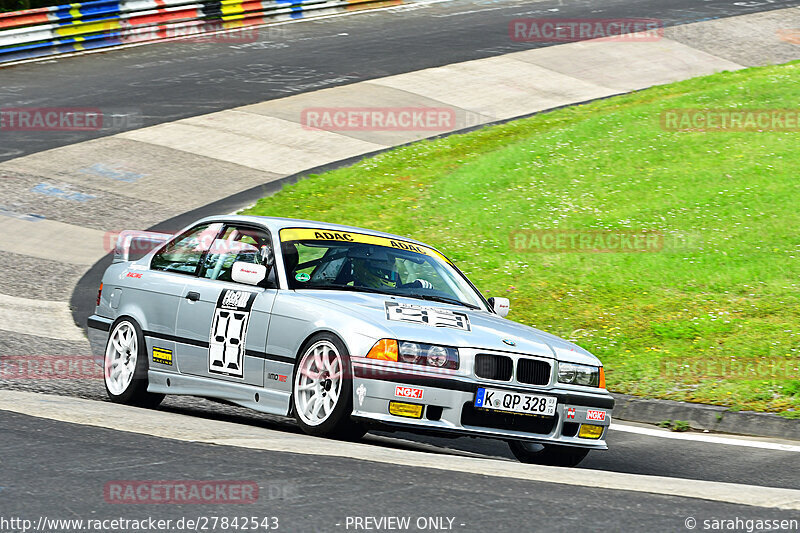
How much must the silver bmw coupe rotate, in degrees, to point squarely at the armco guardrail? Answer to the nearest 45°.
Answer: approximately 135° to its left

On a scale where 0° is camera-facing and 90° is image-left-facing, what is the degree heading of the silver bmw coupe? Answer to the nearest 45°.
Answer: approximately 315°
